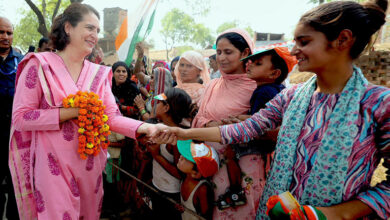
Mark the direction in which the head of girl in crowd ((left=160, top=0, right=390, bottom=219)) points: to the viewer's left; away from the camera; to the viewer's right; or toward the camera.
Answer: to the viewer's left

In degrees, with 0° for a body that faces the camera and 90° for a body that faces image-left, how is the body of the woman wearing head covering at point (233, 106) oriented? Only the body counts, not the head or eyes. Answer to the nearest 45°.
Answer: approximately 45°

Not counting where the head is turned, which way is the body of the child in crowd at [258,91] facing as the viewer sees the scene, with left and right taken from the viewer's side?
facing to the left of the viewer

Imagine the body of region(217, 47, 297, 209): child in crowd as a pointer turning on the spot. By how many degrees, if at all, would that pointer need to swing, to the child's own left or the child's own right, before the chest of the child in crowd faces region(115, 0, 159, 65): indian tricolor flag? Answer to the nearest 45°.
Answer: approximately 45° to the child's own right

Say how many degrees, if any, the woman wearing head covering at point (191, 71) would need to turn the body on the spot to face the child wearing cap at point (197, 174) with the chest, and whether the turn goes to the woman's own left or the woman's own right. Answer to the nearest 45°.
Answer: approximately 45° to the woman's own left

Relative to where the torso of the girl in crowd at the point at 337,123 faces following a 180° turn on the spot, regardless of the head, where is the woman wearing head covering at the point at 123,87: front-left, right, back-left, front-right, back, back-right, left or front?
left

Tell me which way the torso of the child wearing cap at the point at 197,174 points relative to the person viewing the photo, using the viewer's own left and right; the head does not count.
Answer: facing to the left of the viewer
